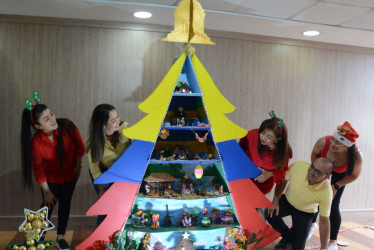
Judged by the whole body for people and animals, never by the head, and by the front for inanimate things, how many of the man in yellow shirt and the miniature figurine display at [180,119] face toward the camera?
2

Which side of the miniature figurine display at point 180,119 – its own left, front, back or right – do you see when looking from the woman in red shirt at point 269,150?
left

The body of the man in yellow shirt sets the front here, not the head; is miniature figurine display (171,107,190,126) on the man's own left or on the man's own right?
on the man's own right

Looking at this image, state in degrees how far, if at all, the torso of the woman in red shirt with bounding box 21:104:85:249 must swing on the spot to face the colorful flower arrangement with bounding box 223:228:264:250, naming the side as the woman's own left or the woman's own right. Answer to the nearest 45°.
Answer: approximately 45° to the woman's own left

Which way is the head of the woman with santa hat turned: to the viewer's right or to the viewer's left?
to the viewer's left

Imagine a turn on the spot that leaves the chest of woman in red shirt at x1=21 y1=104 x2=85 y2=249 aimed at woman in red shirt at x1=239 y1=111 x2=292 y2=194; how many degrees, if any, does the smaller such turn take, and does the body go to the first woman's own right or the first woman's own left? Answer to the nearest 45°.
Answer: approximately 90° to the first woman's own left

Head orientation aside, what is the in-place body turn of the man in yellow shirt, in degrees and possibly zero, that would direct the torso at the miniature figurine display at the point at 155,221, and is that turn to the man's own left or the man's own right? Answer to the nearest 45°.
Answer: approximately 45° to the man's own right

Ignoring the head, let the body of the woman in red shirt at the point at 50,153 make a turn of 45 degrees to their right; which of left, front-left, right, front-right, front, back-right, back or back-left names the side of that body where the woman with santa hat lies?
back-left
